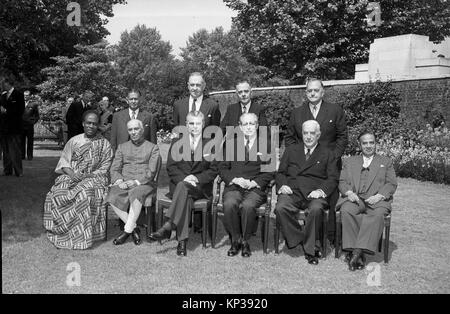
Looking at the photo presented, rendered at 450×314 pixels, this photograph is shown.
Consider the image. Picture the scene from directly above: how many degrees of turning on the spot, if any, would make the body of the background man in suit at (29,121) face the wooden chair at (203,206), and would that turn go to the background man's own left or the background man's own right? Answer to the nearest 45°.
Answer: approximately 45° to the background man's own left

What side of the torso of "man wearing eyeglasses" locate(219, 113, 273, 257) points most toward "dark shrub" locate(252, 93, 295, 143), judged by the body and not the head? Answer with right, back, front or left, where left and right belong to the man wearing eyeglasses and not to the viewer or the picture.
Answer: back

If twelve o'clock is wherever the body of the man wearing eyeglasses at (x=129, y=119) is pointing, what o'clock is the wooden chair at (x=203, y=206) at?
The wooden chair is roughly at 11 o'clock from the man wearing eyeglasses.

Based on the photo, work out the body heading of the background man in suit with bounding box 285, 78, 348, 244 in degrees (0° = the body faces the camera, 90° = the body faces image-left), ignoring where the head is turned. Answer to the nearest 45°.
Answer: approximately 0°

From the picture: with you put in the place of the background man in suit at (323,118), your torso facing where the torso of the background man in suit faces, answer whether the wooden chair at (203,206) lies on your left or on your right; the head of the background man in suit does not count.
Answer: on your right

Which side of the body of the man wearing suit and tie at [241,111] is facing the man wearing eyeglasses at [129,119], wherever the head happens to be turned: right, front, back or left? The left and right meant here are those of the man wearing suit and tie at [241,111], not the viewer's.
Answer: right
